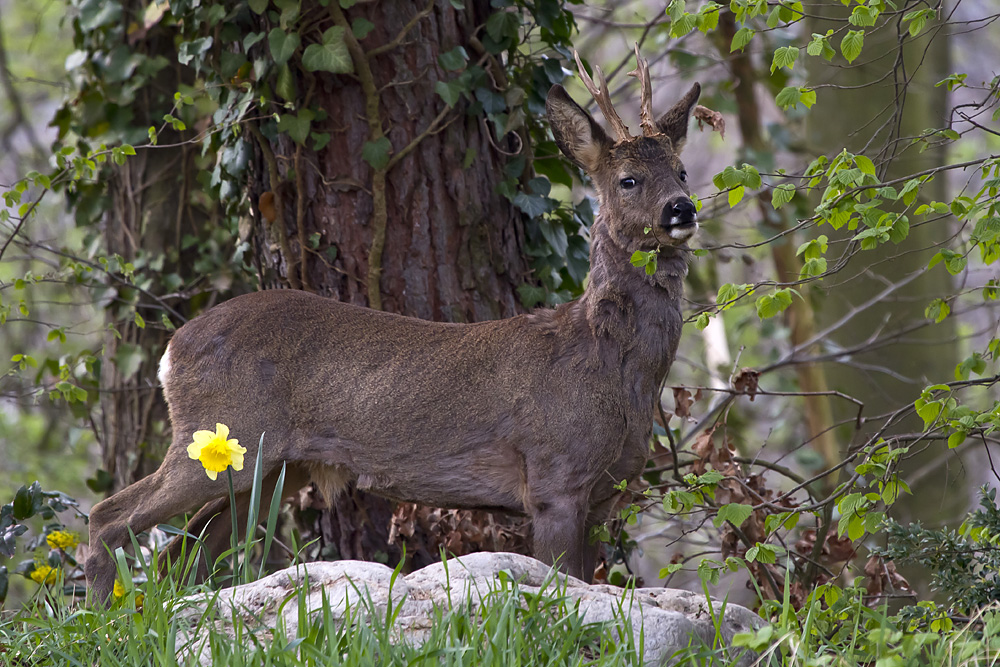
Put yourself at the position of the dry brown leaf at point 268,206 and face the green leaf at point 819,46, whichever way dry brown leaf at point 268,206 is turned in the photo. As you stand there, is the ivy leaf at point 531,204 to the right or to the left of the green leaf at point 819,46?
left

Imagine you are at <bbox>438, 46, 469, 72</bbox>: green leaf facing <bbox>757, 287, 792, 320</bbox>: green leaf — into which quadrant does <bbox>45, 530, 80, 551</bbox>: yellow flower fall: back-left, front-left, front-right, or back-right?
back-right

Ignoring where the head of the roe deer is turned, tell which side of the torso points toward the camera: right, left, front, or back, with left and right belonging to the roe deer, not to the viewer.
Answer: right

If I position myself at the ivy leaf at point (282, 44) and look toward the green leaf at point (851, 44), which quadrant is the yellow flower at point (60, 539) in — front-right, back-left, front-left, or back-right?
back-right

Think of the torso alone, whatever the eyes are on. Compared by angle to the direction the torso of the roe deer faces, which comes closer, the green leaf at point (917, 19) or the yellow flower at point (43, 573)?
the green leaf

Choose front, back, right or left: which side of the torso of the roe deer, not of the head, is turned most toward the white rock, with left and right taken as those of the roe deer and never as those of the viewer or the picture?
right
